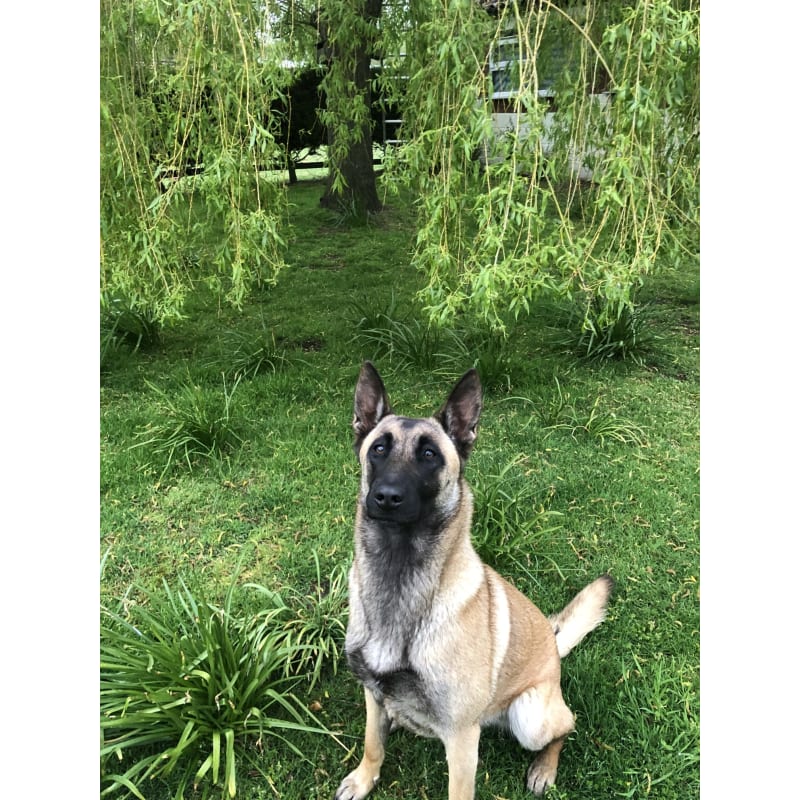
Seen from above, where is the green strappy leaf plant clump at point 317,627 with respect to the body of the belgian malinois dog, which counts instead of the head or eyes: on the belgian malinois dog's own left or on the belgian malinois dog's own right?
on the belgian malinois dog's own right

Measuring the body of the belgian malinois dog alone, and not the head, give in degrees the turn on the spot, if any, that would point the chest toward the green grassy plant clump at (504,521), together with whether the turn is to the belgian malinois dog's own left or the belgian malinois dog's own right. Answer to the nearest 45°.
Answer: approximately 135° to the belgian malinois dog's own right

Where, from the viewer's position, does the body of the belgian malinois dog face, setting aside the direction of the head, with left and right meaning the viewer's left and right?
facing the viewer and to the left of the viewer

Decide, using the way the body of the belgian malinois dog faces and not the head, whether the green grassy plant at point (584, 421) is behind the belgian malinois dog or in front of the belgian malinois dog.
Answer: behind

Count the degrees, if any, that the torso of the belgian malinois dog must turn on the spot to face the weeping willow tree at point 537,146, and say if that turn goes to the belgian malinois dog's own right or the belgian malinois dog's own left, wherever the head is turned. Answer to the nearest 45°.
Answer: approximately 135° to the belgian malinois dog's own right

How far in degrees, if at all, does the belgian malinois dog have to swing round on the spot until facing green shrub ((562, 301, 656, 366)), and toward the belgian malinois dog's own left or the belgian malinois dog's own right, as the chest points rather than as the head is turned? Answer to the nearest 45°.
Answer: approximately 135° to the belgian malinois dog's own right

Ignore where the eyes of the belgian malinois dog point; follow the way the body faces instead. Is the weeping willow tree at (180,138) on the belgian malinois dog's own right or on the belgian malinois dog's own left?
on the belgian malinois dog's own right
